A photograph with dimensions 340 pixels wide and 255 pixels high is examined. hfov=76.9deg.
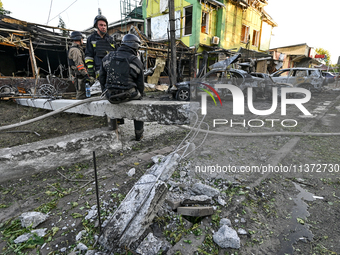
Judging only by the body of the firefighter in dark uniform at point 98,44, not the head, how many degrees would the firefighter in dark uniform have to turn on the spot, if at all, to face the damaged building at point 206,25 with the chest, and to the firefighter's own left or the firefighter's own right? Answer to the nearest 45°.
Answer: approximately 90° to the firefighter's own left

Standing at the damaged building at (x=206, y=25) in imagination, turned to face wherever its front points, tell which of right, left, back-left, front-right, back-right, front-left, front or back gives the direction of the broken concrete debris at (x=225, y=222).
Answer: front-right

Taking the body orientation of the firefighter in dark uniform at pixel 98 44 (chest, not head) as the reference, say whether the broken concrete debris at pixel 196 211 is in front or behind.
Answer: in front

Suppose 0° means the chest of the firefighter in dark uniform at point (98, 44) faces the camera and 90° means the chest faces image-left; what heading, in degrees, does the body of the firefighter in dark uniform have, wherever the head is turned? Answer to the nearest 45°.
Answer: approximately 315°

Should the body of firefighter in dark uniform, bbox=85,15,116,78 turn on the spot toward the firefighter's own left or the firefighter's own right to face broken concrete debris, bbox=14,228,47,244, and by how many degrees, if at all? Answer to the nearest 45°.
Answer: approximately 45° to the firefighter's own right

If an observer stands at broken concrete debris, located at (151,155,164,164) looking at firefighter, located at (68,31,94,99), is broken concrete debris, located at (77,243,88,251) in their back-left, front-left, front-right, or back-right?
back-left
